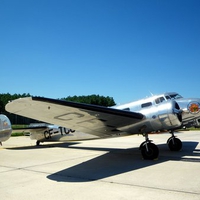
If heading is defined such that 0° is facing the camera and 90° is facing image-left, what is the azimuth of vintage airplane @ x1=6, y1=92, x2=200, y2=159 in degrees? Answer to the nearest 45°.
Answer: approximately 315°
